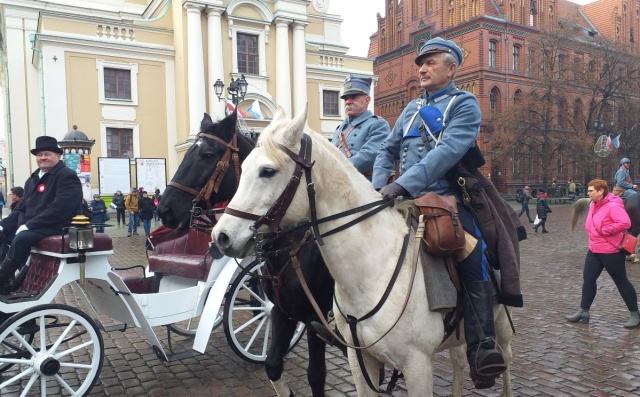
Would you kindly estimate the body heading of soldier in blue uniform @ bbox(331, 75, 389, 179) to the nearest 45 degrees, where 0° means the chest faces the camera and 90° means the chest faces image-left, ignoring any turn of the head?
approximately 45°

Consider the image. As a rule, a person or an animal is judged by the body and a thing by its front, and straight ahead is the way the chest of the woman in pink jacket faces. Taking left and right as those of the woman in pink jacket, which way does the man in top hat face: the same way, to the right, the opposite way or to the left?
to the left

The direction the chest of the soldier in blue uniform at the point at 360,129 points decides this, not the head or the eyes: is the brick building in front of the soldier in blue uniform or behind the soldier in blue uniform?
behind

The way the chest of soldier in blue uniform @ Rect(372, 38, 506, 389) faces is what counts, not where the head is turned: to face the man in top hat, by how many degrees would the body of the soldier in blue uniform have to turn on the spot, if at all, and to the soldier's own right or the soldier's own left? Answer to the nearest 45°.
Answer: approximately 45° to the soldier's own right

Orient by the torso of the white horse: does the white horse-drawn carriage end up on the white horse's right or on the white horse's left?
on the white horse's right

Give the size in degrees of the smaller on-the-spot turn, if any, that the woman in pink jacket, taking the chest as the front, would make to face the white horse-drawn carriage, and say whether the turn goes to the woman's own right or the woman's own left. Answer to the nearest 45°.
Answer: approximately 45° to the woman's own left

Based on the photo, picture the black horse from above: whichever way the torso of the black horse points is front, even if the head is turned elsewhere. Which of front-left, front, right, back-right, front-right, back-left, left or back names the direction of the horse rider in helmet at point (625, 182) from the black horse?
back

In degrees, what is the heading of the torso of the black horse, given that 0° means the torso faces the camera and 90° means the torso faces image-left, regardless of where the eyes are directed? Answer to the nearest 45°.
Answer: approximately 45°
